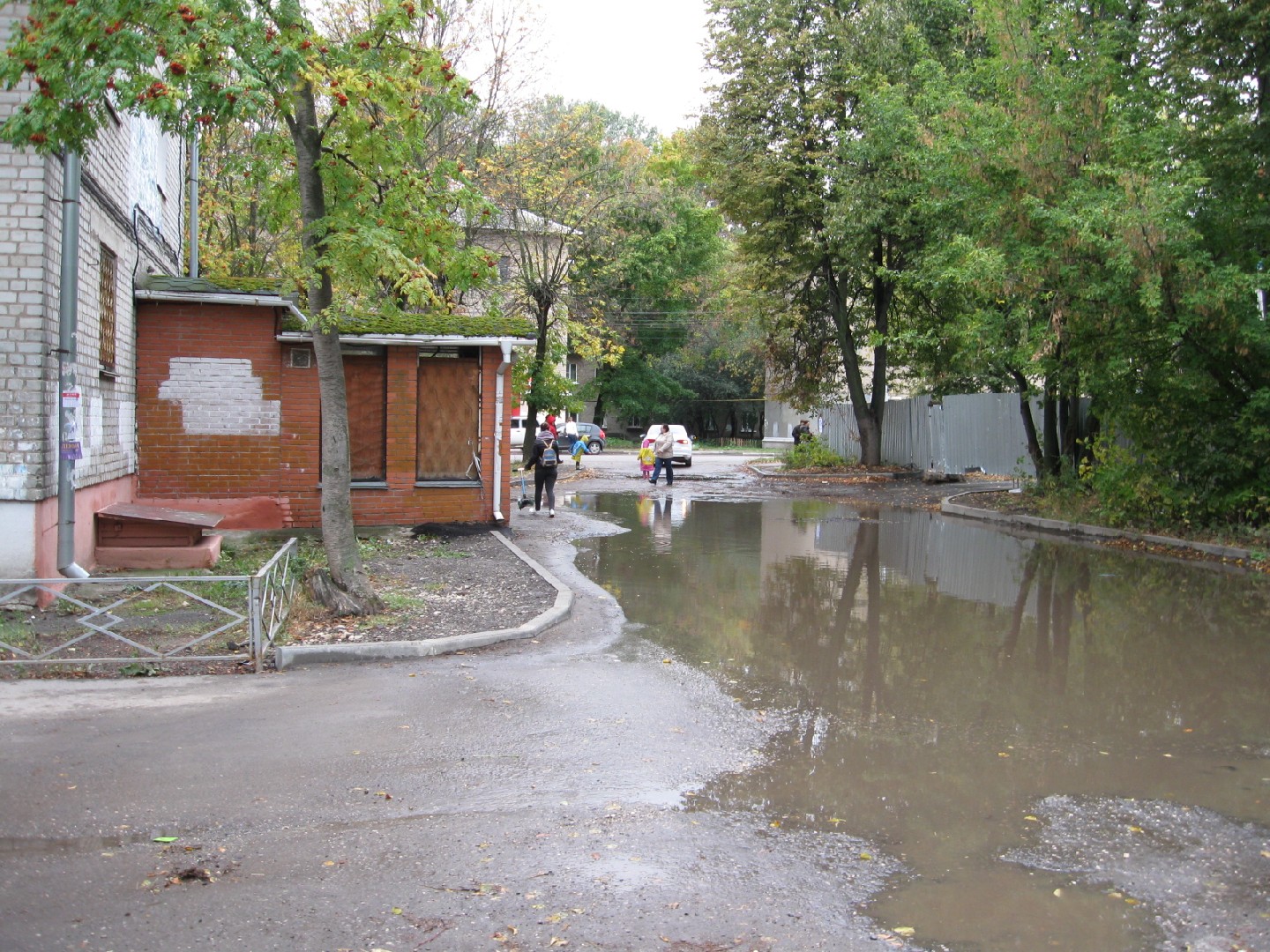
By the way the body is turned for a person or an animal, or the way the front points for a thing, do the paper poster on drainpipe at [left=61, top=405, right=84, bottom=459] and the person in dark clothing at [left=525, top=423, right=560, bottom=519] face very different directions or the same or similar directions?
very different directions

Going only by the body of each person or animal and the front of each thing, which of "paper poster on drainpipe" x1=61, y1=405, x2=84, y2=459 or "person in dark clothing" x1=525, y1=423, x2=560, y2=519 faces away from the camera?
the person in dark clothing

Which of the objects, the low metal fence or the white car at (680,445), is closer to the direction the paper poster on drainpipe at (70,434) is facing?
the low metal fence

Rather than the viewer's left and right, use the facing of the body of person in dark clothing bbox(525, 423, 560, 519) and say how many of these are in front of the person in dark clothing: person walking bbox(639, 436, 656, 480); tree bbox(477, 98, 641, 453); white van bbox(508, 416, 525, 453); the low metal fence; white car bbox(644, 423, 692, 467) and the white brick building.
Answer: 4

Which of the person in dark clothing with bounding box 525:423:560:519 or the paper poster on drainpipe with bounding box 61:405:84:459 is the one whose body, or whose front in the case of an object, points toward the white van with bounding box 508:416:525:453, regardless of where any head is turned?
the person in dark clothing

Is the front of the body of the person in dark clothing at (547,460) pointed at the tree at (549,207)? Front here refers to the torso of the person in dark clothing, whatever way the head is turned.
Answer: yes

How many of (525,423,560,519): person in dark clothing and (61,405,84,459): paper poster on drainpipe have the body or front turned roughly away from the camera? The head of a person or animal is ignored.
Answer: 1

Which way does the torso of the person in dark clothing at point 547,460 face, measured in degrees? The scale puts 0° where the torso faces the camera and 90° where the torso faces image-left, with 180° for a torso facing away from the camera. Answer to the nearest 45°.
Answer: approximately 180°

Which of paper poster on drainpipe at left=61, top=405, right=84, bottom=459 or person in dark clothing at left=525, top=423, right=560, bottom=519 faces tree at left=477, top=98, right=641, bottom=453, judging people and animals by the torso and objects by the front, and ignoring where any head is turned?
the person in dark clothing
